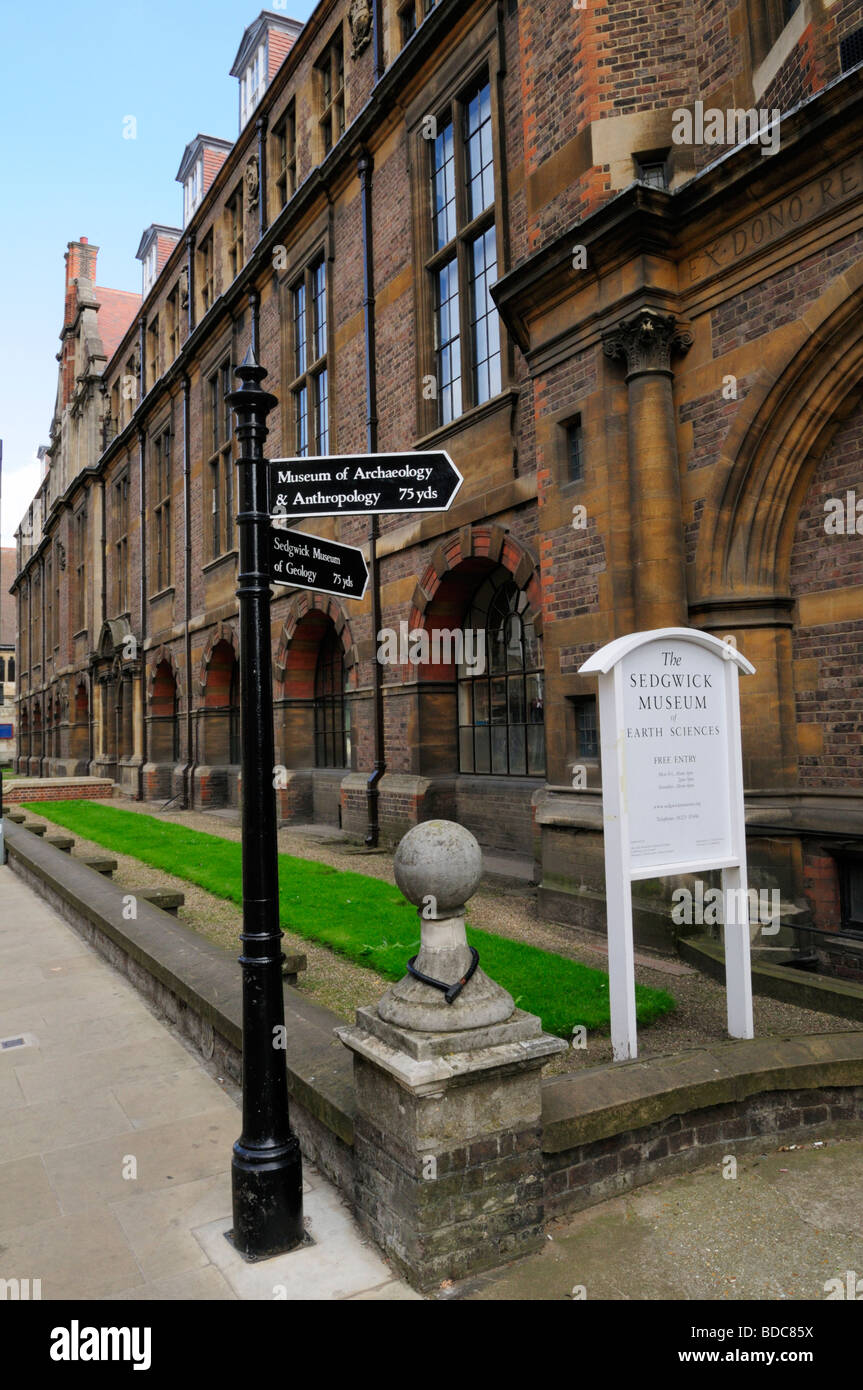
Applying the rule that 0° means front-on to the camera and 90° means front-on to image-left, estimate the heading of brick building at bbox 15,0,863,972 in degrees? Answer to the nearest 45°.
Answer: approximately 45°
